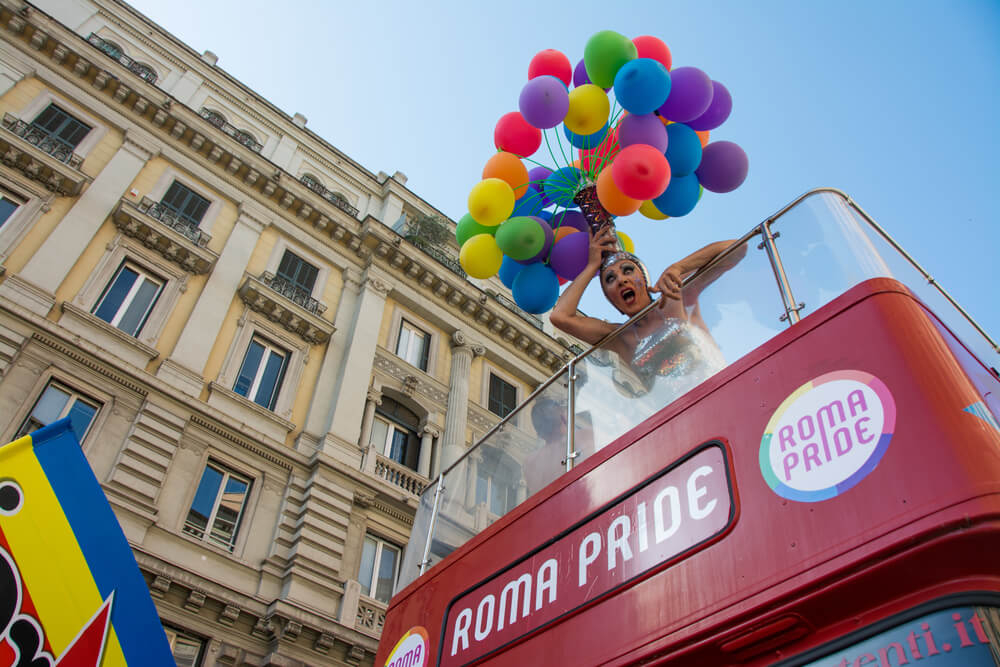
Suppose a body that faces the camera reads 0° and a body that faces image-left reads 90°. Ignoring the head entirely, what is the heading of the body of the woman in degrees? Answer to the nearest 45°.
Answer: approximately 45°

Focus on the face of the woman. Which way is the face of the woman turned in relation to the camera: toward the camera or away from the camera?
toward the camera

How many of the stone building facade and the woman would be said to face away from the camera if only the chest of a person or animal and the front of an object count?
0

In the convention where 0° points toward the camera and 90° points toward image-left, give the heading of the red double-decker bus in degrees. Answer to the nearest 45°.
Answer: approximately 45°

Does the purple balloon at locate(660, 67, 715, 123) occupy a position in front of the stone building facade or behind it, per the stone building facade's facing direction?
in front

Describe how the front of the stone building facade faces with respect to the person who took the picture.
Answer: facing the viewer and to the right of the viewer

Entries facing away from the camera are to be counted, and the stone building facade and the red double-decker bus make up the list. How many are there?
0
